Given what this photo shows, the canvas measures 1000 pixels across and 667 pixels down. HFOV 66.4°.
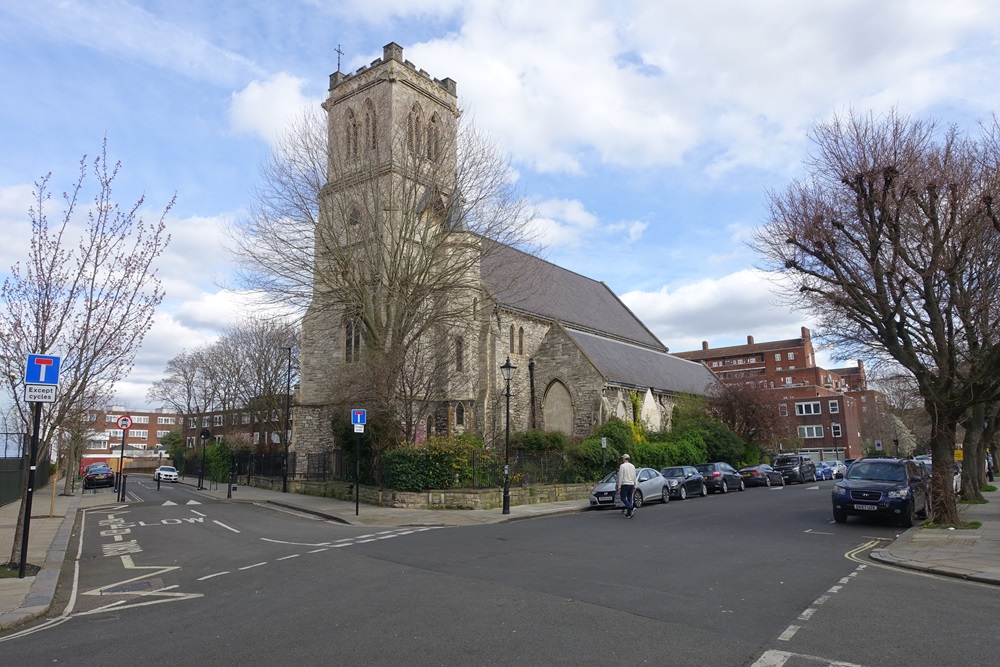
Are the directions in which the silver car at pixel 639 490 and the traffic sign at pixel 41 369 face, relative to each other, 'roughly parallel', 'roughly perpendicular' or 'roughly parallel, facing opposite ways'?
roughly perpendicular

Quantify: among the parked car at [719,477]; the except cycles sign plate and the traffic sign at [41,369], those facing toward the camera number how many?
2

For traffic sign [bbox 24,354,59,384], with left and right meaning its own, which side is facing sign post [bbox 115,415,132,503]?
back

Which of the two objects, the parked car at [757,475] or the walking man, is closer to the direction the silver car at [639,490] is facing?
the walking man

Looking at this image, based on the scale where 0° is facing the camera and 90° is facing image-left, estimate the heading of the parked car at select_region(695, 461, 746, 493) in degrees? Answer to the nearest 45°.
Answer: approximately 225°

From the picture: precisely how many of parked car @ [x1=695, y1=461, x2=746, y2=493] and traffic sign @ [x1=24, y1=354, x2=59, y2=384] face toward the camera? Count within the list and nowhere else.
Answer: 1

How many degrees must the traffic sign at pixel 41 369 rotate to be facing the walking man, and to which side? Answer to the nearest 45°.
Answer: approximately 90° to its left

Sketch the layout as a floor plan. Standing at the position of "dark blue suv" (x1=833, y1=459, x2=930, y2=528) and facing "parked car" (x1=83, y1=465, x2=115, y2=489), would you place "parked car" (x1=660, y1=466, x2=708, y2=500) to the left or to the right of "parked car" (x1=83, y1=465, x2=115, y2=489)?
right

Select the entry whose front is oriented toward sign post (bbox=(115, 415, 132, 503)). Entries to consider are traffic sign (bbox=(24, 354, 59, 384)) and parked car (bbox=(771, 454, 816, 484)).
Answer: the parked car

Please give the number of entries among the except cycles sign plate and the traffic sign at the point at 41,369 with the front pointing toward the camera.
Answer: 2
